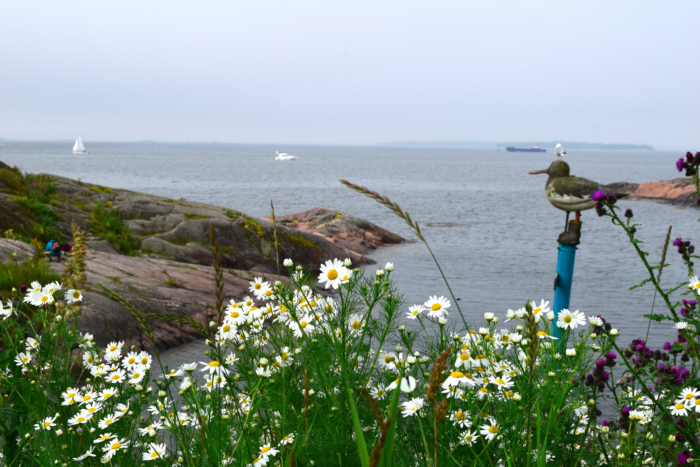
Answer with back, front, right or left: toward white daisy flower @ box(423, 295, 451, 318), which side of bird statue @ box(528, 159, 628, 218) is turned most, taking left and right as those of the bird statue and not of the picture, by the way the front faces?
left

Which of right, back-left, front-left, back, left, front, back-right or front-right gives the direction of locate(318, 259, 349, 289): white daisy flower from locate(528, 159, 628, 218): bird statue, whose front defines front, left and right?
left

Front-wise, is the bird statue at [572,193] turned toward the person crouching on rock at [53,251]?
no

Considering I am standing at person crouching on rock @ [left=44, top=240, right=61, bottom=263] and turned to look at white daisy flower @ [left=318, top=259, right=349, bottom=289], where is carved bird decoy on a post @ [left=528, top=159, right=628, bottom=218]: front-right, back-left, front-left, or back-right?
front-left

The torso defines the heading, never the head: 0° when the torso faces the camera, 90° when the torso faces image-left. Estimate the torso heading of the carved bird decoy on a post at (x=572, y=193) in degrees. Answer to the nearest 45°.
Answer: approximately 90°
